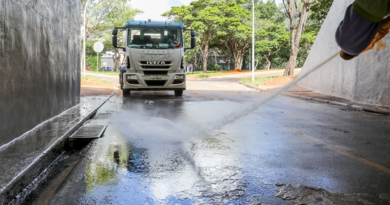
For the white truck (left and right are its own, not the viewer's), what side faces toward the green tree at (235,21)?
back

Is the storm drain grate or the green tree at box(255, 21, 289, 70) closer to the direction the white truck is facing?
the storm drain grate

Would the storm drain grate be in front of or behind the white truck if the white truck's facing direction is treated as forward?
in front

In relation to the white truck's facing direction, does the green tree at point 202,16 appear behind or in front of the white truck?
behind

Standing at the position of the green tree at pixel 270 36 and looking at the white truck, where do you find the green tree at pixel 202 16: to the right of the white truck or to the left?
right

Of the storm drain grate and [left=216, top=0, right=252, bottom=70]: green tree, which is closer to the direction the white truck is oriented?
the storm drain grate

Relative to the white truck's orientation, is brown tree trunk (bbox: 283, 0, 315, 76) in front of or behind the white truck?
behind

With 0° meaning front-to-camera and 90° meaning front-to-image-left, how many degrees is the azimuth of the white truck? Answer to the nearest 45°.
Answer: approximately 0°

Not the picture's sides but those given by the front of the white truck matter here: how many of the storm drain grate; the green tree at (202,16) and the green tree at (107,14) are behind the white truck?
2
